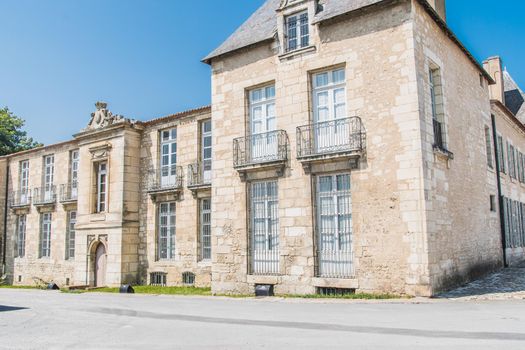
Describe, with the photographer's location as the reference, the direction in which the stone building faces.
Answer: facing the viewer and to the left of the viewer
